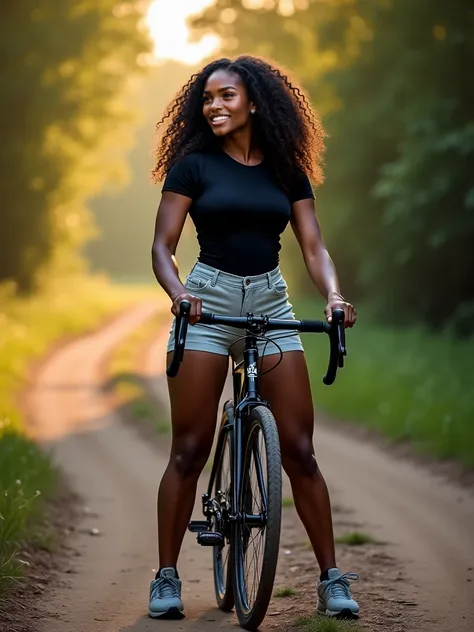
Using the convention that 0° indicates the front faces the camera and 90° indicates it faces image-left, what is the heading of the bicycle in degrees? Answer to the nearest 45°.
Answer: approximately 0°

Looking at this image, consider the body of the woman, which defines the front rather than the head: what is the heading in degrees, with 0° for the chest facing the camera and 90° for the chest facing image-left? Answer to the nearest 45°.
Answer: approximately 0°
